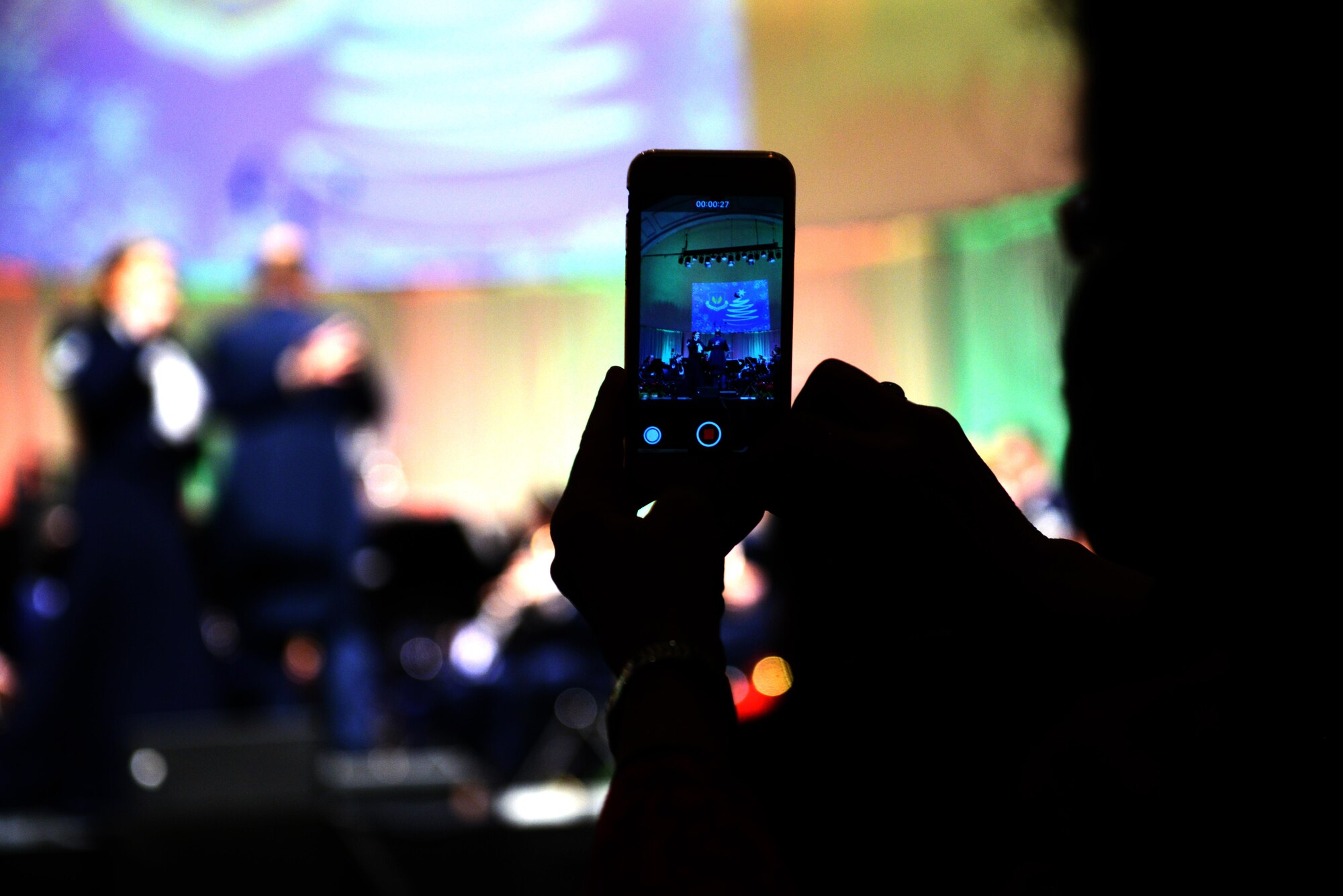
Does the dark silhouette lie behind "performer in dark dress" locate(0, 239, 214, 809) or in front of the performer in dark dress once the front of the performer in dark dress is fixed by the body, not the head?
in front

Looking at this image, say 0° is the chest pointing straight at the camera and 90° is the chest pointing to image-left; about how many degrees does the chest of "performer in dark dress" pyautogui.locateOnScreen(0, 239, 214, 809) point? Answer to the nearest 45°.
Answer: approximately 315°
